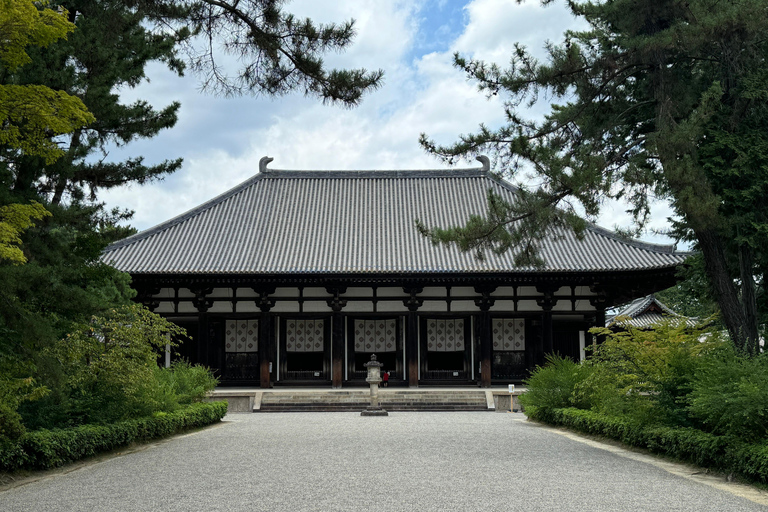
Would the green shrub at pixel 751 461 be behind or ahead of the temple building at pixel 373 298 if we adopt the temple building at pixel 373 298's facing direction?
ahead

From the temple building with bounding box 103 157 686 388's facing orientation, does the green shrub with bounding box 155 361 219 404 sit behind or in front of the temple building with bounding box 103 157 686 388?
in front

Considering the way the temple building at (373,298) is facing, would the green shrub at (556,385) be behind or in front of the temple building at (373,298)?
in front

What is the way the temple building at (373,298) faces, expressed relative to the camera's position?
facing the viewer

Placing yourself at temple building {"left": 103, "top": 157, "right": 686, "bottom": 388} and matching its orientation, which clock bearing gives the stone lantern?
The stone lantern is roughly at 12 o'clock from the temple building.

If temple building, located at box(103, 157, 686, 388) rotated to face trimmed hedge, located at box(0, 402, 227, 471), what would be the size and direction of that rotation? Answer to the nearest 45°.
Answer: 0° — it already faces it
